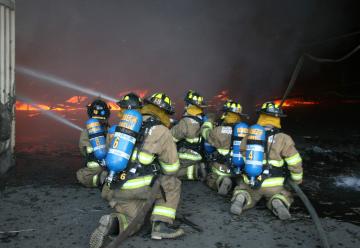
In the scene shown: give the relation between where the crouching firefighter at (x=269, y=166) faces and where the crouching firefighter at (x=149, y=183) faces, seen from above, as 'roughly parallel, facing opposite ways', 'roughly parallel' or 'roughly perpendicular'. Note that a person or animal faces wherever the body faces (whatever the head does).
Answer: roughly parallel

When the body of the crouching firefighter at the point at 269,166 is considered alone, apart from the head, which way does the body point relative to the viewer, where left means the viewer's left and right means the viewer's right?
facing away from the viewer and to the right of the viewer

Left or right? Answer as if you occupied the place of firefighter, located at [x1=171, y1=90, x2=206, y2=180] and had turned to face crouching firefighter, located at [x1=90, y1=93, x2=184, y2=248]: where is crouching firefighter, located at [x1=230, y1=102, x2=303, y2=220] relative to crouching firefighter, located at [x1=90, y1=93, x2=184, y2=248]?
left

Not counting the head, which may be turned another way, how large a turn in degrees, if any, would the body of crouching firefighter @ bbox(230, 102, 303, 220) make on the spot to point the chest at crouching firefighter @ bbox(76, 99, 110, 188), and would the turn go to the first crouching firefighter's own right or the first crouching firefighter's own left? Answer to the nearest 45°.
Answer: approximately 135° to the first crouching firefighter's own left

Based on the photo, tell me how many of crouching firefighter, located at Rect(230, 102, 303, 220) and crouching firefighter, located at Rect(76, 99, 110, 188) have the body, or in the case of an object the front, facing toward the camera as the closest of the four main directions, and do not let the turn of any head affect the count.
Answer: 0

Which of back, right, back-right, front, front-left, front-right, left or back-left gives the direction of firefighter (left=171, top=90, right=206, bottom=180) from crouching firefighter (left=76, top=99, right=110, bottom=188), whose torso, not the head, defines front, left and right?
back-right

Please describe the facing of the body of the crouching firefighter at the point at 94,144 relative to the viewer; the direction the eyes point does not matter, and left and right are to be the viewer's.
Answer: facing away from the viewer and to the left of the viewer

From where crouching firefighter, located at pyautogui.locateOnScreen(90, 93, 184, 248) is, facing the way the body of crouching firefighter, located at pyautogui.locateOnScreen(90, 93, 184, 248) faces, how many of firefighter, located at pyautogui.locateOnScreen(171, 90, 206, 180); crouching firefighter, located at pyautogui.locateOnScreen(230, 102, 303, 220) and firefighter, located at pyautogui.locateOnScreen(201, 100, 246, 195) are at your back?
0

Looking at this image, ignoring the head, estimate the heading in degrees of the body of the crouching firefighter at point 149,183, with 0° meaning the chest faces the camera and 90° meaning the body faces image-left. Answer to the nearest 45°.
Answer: approximately 225°

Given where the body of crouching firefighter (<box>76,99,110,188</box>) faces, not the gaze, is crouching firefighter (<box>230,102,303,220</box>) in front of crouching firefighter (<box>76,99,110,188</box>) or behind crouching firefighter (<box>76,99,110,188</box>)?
behind

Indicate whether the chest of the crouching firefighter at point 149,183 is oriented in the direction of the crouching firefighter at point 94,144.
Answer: no

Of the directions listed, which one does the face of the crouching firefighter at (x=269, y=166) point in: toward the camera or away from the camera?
away from the camera

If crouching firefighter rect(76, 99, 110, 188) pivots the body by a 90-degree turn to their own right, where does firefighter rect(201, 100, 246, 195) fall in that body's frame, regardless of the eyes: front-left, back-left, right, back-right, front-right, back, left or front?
front-right
